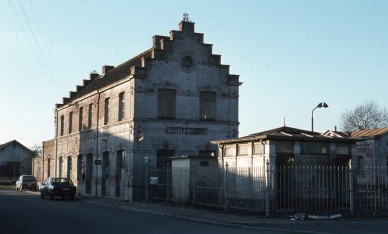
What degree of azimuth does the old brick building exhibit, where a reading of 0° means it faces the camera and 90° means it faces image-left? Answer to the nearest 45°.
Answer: approximately 45°

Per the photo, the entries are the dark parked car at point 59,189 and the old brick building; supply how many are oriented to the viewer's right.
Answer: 0

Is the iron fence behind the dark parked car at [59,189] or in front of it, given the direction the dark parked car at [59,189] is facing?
behind

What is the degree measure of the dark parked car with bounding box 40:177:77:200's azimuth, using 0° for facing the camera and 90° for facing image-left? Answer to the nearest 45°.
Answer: approximately 135°

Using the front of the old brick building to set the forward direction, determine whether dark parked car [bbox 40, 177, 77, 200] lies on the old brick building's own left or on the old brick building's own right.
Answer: on the old brick building's own right
